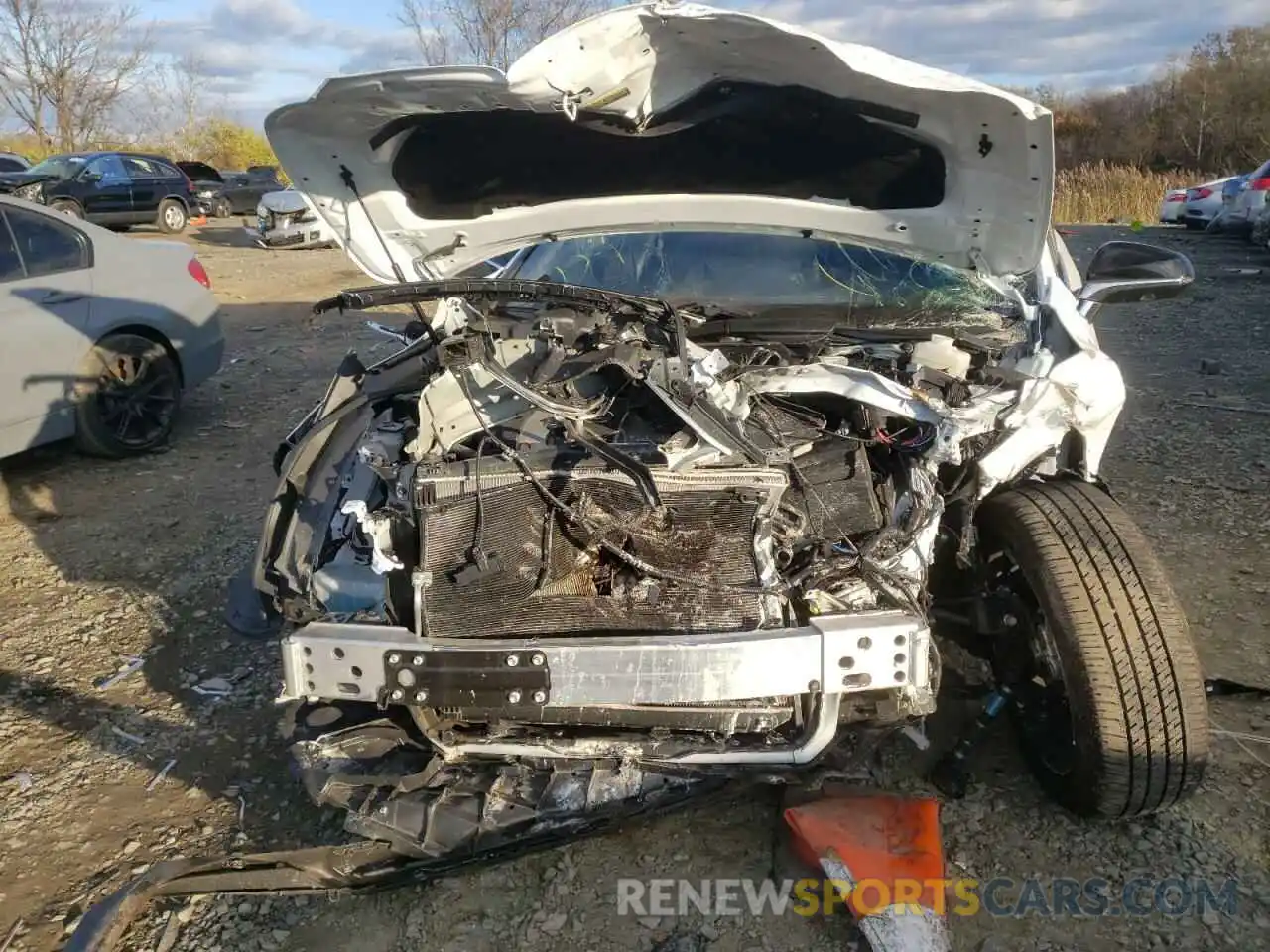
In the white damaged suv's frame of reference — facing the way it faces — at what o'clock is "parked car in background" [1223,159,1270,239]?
The parked car in background is roughly at 7 o'clock from the white damaged suv.

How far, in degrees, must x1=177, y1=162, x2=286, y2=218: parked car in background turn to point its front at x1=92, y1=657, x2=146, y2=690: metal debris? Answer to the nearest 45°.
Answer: approximately 45° to its left

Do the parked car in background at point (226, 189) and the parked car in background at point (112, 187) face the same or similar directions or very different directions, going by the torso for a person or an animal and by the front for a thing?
same or similar directions

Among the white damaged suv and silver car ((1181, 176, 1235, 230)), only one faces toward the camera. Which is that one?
the white damaged suv

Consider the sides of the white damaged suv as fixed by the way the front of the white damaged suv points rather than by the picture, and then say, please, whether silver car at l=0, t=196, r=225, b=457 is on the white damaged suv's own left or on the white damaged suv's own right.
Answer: on the white damaged suv's own right

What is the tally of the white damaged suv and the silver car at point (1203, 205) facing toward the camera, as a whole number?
1

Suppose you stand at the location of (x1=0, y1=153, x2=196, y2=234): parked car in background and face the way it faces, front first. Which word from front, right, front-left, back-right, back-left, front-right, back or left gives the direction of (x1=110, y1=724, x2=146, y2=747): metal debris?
front-left

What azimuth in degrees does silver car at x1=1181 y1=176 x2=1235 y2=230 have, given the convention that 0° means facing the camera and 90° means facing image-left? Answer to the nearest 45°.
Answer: approximately 225°

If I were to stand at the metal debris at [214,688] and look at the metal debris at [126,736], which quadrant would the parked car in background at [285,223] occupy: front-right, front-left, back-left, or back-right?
back-right

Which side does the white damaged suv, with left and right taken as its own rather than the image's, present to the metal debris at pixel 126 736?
right

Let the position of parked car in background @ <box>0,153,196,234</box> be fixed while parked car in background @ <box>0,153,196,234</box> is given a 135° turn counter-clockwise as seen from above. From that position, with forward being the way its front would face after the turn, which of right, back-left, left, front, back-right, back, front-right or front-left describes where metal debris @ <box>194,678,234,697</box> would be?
right

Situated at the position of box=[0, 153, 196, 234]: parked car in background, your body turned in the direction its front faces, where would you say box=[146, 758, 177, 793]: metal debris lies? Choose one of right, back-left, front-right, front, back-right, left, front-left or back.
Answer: front-left

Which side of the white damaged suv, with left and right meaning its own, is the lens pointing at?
front

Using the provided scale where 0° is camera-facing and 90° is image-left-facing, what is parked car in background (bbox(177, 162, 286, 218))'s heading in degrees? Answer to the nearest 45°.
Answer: approximately 45°

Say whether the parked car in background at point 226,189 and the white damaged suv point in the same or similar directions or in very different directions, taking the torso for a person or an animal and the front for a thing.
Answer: same or similar directions

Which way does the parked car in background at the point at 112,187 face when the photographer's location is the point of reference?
facing the viewer and to the left of the viewer

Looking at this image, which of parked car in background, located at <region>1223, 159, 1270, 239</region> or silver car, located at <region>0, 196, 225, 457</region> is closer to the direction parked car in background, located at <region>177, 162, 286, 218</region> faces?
the silver car
